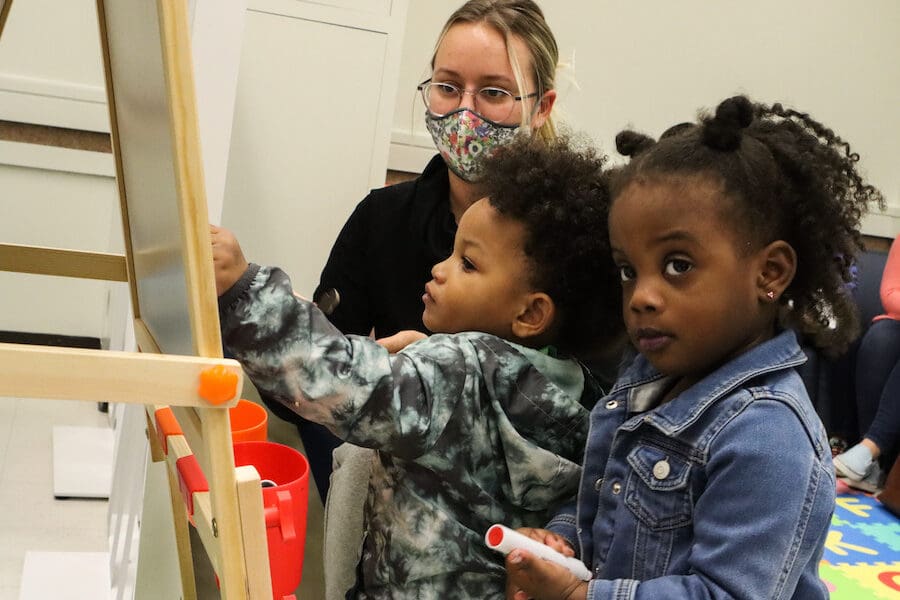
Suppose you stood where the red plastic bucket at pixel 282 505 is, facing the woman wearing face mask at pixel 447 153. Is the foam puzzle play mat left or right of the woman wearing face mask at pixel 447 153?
right

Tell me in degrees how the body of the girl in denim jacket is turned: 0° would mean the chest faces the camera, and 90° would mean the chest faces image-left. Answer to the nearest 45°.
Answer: approximately 45°

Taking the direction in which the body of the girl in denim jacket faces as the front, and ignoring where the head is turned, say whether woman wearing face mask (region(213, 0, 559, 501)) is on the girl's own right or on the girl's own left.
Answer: on the girl's own right

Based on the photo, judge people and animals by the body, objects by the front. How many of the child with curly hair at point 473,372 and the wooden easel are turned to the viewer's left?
1

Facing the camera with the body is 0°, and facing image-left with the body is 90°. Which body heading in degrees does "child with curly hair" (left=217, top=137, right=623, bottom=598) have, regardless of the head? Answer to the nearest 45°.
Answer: approximately 90°

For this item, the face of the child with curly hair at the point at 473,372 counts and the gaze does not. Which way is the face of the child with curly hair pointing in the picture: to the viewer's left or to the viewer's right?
to the viewer's left

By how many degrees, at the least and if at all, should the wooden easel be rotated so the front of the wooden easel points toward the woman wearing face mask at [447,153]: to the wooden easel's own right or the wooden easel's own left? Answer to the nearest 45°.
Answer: approximately 45° to the wooden easel's own left

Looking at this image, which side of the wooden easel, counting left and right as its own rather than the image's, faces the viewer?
right
